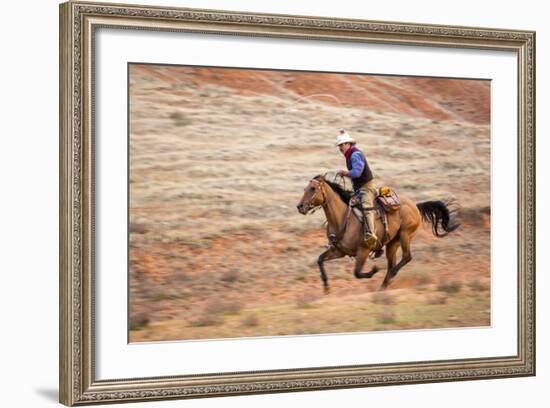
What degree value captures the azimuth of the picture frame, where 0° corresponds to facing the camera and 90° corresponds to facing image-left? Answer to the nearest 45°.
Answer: approximately 315°
